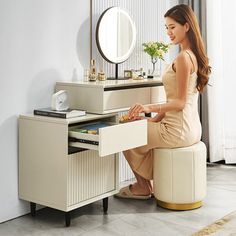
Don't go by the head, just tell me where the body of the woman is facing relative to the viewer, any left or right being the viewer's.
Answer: facing to the left of the viewer

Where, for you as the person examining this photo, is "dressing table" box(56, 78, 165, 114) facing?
facing the viewer and to the right of the viewer

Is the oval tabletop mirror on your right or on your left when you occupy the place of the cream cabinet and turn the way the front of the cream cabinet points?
on your left

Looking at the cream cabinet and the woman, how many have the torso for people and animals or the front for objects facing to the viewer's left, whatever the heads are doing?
1

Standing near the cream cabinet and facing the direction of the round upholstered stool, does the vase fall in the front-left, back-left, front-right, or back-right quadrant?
front-left

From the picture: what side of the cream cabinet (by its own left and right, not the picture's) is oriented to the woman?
left

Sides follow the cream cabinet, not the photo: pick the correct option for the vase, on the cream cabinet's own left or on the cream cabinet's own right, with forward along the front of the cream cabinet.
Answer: on the cream cabinet's own left

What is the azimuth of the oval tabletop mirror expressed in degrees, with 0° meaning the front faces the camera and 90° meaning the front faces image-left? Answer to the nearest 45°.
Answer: approximately 315°

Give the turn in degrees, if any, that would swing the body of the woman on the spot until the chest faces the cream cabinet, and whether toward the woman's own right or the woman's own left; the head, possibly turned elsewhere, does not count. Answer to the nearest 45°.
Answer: approximately 45° to the woman's own left
